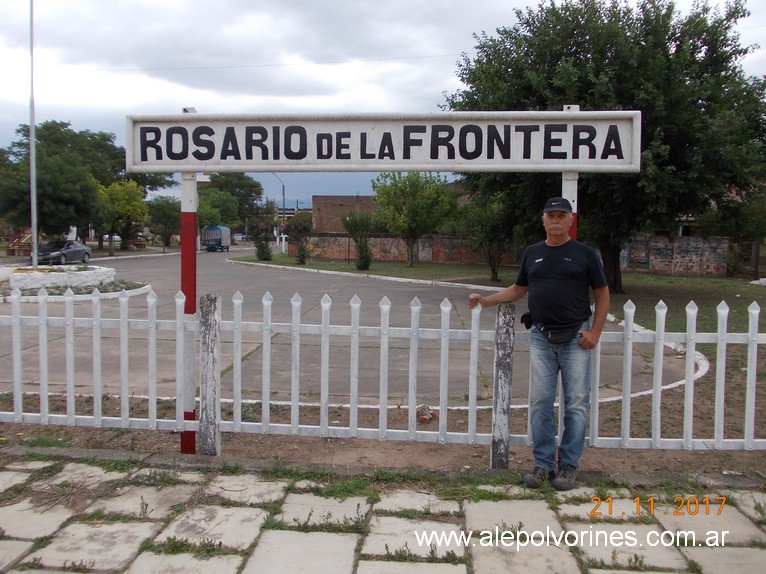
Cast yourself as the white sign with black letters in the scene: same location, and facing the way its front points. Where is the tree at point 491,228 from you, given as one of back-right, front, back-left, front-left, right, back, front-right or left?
back

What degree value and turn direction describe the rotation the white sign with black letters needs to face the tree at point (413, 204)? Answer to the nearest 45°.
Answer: approximately 180°

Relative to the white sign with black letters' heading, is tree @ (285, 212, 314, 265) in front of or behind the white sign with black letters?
behind

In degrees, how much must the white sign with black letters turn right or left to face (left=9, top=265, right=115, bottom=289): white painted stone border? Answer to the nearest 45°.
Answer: approximately 135° to its right

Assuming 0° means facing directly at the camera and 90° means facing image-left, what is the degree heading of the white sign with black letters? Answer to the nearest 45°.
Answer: approximately 0°

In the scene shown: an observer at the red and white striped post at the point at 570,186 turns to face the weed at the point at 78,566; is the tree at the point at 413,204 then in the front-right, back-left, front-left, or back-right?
back-right

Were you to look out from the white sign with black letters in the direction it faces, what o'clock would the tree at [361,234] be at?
The tree is roughly at 6 o'clock from the white sign with black letters.
